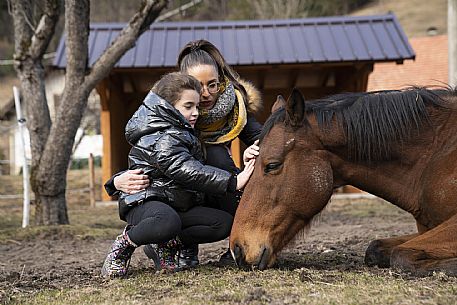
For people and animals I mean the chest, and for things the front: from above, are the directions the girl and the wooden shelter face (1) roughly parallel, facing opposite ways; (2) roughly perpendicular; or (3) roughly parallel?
roughly perpendicular

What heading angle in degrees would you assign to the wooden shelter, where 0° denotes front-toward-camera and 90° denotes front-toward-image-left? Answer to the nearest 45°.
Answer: approximately 0°

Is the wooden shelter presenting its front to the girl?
yes

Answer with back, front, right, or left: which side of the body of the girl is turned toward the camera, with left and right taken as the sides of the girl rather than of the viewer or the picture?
right

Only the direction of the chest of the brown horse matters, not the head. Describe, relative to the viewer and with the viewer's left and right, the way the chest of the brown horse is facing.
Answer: facing to the left of the viewer

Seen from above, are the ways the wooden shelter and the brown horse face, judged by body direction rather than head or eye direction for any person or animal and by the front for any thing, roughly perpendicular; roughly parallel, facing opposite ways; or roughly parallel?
roughly perpendicular

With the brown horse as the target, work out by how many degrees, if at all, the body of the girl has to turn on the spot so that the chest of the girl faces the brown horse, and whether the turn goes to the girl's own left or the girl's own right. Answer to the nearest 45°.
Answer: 0° — they already face it

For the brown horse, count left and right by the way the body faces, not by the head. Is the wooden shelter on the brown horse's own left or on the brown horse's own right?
on the brown horse's own right

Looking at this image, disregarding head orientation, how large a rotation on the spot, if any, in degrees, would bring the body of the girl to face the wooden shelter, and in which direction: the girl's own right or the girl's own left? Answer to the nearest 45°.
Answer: approximately 90° to the girl's own left

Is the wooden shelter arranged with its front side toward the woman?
yes
